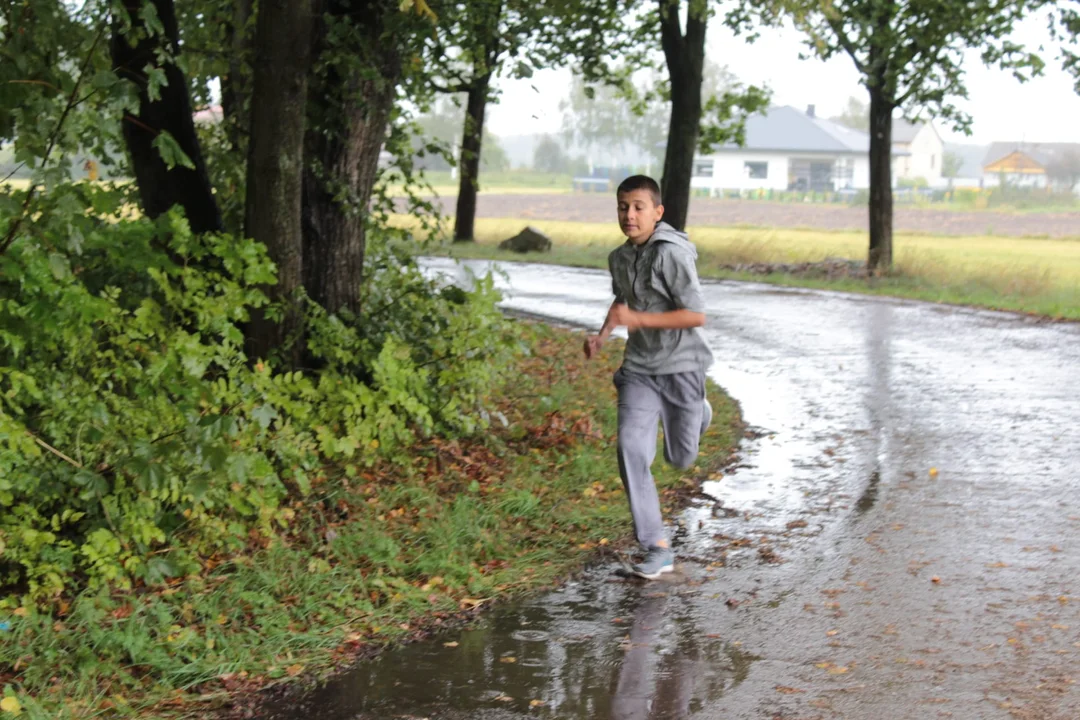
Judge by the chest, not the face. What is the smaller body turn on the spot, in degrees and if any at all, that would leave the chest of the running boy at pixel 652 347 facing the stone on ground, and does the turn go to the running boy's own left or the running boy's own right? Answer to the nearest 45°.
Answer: approximately 135° to the running boy's own right

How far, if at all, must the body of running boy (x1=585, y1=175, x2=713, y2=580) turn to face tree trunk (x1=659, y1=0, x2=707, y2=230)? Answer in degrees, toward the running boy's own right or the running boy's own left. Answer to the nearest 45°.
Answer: approximately 135° to the running boy's own right

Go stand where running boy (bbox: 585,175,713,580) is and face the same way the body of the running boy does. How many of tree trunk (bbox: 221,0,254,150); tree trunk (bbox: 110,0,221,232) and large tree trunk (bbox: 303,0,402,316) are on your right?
3

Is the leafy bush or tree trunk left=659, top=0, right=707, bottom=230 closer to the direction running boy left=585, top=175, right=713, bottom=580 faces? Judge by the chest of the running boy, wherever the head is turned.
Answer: the leafy bush

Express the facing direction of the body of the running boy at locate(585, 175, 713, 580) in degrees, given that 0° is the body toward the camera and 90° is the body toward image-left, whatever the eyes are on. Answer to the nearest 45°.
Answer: approximately 45°

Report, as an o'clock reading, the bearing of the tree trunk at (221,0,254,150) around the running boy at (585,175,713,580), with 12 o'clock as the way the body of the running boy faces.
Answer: The tree trunk is roughly at 3 o'clock from the running boy.

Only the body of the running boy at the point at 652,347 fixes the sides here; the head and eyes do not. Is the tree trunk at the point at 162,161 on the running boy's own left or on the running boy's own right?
on the running boy's own right

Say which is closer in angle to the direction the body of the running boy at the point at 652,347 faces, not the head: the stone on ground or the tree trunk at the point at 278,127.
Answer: the tree trunk

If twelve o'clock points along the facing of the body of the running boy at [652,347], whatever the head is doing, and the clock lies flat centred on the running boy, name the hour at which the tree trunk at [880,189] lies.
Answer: The tree trunk is roughly at 5 o'clock from the running boy.

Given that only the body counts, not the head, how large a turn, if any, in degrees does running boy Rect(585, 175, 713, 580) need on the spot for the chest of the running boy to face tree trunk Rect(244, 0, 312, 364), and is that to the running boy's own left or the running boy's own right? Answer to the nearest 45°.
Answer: approximately 90° to the running boy's own right

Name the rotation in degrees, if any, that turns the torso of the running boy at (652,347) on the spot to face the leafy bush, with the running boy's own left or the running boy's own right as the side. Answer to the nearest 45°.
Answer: approximately 45° to the running boy's own right
